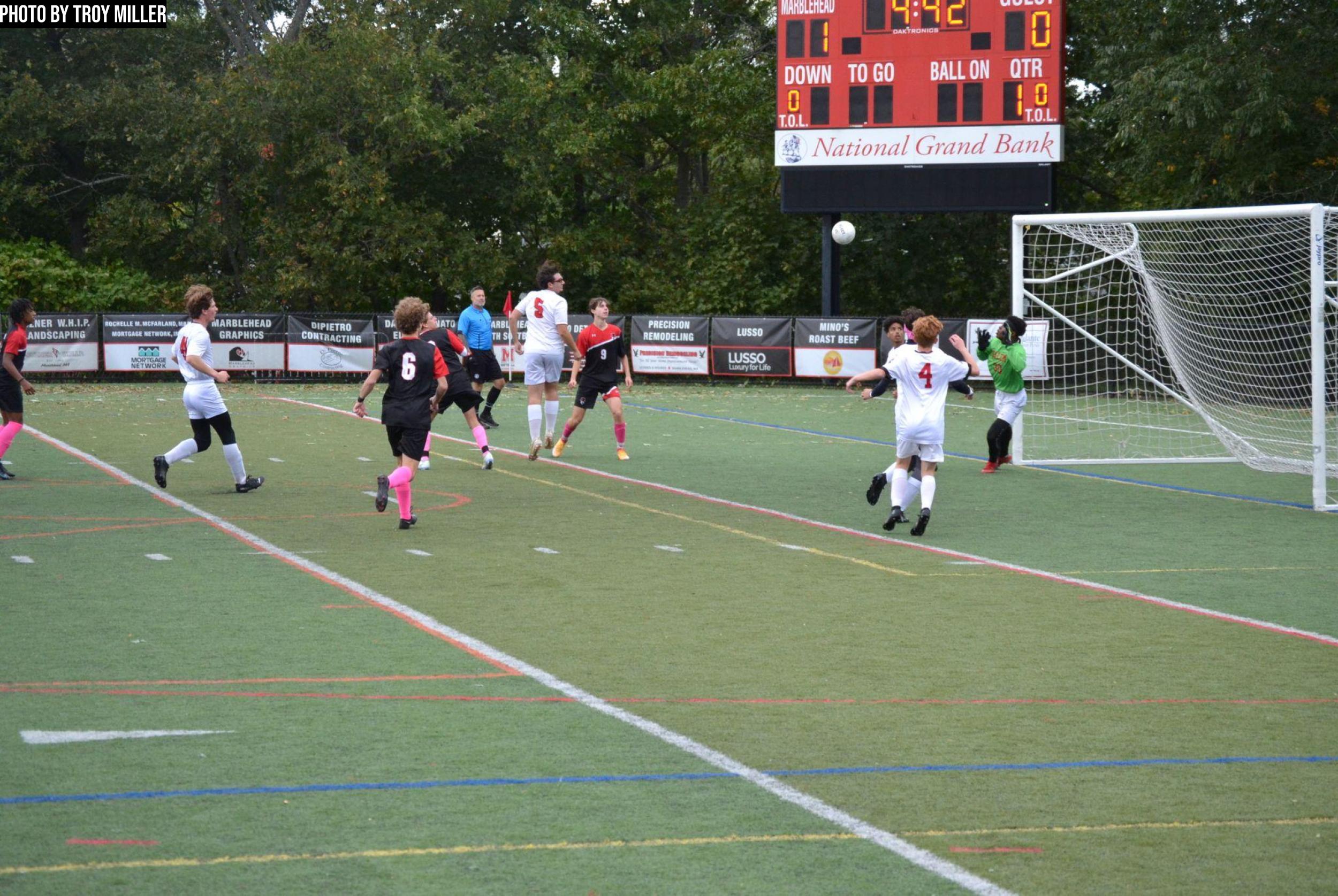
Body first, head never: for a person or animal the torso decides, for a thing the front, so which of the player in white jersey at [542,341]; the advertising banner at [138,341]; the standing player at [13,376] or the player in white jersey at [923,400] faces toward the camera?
the advertising banner

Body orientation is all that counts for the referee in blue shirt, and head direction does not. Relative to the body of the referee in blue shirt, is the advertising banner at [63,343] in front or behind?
behind

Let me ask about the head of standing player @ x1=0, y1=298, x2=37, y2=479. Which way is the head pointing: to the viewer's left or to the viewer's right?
to the viewer's right

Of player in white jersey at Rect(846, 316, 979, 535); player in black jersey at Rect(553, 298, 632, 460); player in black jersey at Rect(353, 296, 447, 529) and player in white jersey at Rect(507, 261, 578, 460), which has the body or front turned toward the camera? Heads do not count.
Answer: player in black jersey at Rect(553, 298, 632, 460)

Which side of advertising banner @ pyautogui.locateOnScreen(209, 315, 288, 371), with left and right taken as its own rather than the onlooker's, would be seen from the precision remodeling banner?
left

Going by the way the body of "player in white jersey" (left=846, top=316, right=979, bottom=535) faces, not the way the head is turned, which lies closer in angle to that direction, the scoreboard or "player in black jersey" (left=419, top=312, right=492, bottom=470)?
the scoreboard

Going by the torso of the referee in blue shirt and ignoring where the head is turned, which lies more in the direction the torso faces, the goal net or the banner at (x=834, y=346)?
the goal net

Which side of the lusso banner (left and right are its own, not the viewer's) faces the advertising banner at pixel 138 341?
right

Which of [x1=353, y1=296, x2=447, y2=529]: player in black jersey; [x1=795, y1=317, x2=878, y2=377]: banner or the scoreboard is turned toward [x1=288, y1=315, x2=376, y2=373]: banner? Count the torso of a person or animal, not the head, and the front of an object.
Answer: the player in black jersey

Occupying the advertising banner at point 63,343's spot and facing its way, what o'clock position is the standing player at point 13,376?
The standing player is roughly at 12 o'clock from the advertising banner.
